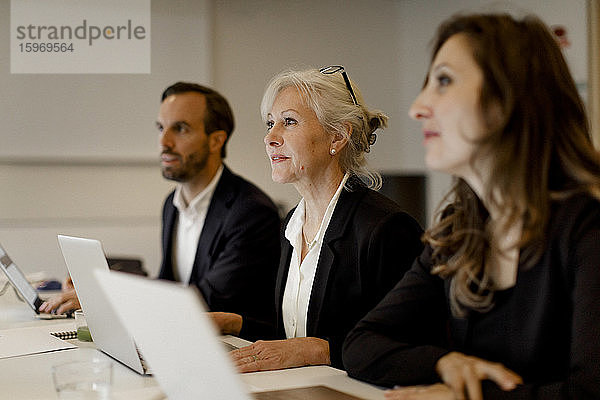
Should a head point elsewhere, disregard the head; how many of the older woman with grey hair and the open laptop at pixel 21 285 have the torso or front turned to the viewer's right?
1

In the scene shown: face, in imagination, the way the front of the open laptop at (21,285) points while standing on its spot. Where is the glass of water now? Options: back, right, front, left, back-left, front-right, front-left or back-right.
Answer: right

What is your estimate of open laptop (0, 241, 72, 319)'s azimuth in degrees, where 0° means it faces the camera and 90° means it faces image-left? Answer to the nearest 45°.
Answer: approximately 270°

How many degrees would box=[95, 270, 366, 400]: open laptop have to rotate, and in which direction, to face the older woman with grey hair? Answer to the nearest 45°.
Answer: approximately 45° to its left

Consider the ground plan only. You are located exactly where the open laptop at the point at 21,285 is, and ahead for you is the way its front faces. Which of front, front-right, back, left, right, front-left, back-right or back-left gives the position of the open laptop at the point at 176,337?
right

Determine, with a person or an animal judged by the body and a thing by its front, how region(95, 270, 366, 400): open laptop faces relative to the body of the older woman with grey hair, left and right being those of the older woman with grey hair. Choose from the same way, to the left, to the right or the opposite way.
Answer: the opposite way

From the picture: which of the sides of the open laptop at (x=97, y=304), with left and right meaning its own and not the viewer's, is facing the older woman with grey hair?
front

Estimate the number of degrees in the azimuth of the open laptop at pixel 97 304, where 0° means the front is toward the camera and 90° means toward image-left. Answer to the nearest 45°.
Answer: approximately 225°

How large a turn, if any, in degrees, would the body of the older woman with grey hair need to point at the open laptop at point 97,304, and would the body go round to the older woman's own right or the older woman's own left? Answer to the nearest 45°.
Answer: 0° — they already face it

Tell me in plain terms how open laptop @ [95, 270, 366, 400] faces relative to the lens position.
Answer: facing away from the viewer and to the right of the viewer

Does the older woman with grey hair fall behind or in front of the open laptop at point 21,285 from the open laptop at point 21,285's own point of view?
in front
